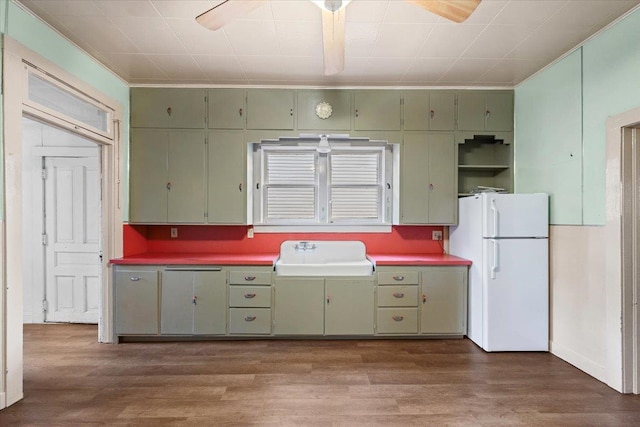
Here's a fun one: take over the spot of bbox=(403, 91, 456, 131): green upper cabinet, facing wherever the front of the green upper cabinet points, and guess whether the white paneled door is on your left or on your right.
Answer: on your right

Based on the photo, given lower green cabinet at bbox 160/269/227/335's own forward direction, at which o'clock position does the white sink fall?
The white sink is roughly at 9 o'clock from the lower green cabinet.

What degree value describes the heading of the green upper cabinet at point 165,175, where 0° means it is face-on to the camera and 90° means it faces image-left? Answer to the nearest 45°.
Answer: approximately 0°

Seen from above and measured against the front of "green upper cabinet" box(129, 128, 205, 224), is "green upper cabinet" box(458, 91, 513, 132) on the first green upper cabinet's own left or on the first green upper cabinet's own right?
on the first green upper cabinet's own left

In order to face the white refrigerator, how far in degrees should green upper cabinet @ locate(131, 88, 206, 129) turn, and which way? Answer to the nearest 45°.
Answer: approximately 45° to its left
